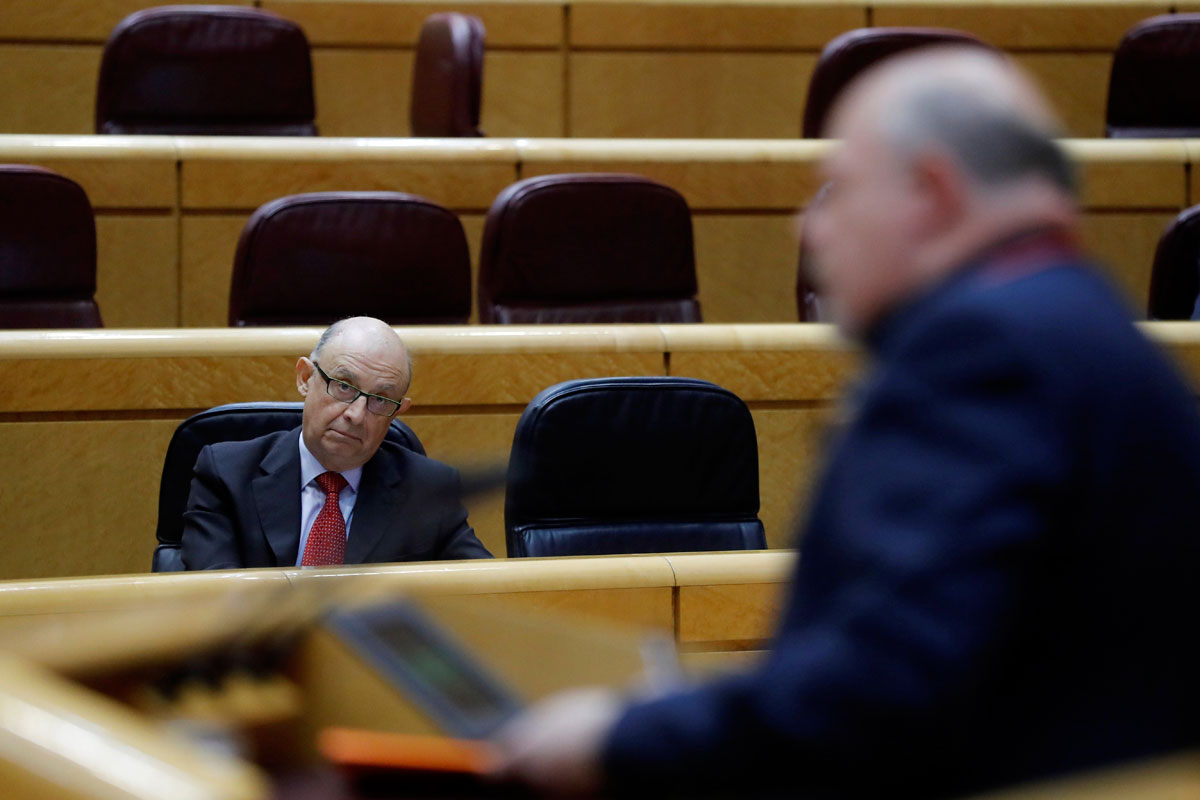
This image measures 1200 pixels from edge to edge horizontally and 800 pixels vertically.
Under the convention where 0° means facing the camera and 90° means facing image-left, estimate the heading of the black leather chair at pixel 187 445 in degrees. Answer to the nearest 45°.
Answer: approximately 0°

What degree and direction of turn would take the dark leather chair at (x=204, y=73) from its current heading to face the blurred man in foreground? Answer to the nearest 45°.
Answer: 0° — it already faces them

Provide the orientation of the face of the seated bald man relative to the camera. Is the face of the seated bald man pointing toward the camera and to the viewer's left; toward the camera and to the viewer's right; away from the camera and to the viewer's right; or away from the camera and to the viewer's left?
toward the camera and to the viewer's right

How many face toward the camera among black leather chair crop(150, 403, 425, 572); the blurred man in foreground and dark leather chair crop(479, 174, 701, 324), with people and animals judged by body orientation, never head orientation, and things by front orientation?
2

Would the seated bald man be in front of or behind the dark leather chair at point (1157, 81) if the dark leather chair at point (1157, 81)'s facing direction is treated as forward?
in front
